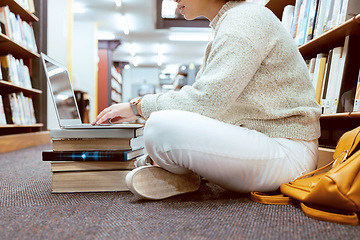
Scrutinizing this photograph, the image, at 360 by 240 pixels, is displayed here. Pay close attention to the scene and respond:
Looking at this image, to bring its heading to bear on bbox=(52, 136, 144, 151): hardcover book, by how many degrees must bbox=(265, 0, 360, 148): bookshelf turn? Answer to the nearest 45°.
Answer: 0° — it already faces it

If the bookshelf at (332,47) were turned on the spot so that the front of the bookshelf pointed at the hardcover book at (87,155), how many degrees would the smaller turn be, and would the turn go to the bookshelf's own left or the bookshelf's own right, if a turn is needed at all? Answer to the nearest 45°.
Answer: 0° — it already faces it

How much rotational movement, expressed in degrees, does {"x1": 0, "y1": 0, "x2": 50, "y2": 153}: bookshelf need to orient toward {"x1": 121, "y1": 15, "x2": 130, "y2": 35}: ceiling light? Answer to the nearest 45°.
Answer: approximately 90° to its left

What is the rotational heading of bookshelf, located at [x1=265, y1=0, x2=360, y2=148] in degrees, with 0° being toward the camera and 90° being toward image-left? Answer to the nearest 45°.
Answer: approximately 45°

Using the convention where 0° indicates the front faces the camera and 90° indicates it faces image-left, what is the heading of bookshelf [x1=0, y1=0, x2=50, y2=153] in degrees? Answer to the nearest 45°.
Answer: approximately 315°

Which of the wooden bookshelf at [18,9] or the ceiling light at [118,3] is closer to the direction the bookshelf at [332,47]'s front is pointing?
the wooden bookshelf
